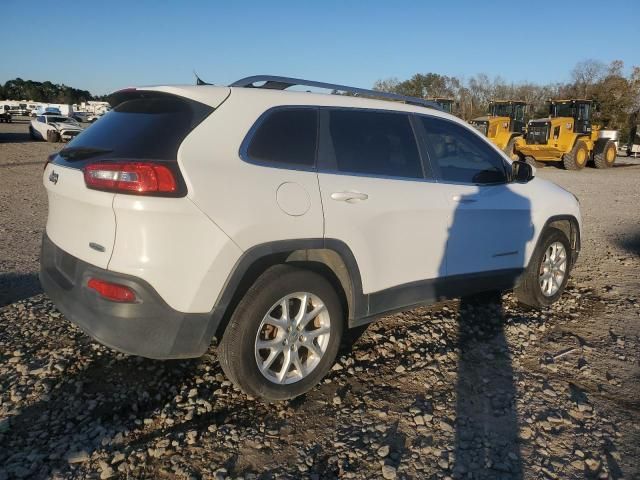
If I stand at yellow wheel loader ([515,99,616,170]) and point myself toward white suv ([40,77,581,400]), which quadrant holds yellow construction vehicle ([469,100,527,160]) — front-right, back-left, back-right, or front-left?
back-right

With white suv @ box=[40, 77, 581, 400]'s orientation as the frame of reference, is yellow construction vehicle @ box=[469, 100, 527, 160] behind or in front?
in front

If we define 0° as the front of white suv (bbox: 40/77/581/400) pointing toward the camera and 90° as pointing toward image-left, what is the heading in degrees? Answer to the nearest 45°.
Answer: approximately 225°

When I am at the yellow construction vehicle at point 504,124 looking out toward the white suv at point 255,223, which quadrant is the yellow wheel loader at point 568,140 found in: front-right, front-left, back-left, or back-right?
front-left

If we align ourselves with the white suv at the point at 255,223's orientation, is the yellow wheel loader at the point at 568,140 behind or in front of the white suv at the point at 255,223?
in front
